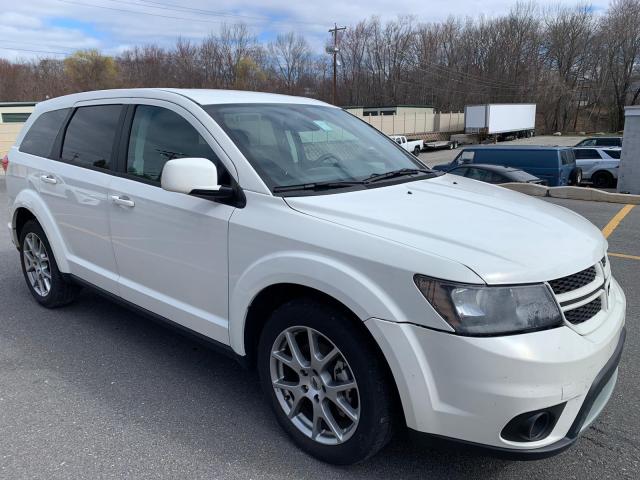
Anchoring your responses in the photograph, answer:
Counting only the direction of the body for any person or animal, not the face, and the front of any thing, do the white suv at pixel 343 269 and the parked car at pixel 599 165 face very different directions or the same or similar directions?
very different directions

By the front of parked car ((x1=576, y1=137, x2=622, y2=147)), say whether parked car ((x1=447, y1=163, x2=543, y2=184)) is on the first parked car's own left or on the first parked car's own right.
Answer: on the first parked car's own left

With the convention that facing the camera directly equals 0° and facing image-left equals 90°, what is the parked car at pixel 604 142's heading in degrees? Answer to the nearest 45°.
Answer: approximately 90°

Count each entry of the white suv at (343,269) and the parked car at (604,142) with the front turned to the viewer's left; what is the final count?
1

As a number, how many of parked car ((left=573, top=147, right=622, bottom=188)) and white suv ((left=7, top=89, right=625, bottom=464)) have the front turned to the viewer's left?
1

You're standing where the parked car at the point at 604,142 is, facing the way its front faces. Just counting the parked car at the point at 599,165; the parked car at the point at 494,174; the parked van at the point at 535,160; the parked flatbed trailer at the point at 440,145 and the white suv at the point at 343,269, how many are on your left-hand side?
4

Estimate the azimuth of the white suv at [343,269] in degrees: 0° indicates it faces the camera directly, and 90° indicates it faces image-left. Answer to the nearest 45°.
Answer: approximately 315°

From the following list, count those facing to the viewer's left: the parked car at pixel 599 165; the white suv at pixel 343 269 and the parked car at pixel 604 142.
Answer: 2

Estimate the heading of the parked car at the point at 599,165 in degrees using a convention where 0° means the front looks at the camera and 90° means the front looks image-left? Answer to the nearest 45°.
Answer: approximately 90°

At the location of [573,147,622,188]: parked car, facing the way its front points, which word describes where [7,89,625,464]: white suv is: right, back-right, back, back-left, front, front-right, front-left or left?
left

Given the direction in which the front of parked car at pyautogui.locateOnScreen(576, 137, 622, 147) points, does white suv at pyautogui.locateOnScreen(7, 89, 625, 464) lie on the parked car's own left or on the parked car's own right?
on the parked car's own left

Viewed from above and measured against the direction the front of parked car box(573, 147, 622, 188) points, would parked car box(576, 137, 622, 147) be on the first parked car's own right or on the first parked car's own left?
on the first parked car's own right
